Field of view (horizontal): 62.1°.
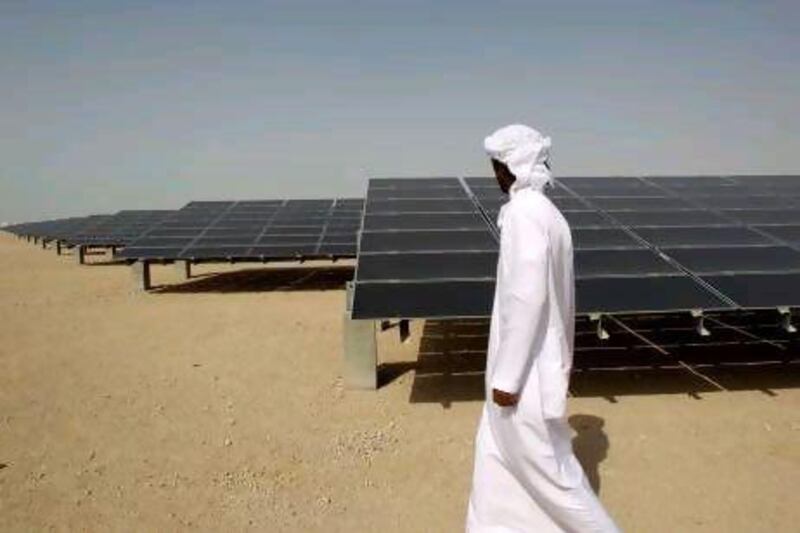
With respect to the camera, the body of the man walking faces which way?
to the viewer's left

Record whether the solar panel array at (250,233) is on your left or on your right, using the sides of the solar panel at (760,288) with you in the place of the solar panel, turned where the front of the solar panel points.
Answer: on your right

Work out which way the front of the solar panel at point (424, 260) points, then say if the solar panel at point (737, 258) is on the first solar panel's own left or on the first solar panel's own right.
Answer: on the first solar panel's own left

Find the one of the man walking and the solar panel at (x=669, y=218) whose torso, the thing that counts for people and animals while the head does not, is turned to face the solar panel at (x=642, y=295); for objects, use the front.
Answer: the solar panel at (x=669, y=218)

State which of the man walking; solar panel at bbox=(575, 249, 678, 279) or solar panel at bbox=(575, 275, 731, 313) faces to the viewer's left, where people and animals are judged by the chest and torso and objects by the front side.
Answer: the man walking

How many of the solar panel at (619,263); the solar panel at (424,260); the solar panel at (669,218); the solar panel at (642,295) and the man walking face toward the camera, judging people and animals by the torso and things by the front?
4

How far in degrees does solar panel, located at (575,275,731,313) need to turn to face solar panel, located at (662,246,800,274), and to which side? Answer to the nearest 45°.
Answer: approximately 135° to its left
